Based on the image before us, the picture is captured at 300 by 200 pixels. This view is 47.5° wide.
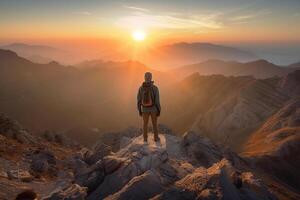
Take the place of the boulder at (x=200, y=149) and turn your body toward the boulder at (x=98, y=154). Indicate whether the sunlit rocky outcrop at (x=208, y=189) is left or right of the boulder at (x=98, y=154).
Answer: left

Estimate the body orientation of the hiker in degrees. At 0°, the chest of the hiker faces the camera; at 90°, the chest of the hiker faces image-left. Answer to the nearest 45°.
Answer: approximately 180°

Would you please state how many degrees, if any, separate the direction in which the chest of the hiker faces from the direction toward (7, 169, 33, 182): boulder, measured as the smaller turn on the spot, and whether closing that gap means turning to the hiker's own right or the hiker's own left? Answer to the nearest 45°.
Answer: approximately 90° to the hiker's own left

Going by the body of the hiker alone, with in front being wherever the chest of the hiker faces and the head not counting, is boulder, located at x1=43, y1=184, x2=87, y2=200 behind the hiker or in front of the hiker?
behind

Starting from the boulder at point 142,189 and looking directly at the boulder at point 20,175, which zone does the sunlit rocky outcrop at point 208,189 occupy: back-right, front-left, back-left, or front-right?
back-right

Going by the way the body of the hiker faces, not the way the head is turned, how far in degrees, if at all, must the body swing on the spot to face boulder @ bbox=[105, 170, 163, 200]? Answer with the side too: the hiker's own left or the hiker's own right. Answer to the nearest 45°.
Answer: approximately 180°

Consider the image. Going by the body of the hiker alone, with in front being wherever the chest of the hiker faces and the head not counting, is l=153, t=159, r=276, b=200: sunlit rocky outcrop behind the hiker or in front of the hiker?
behind
